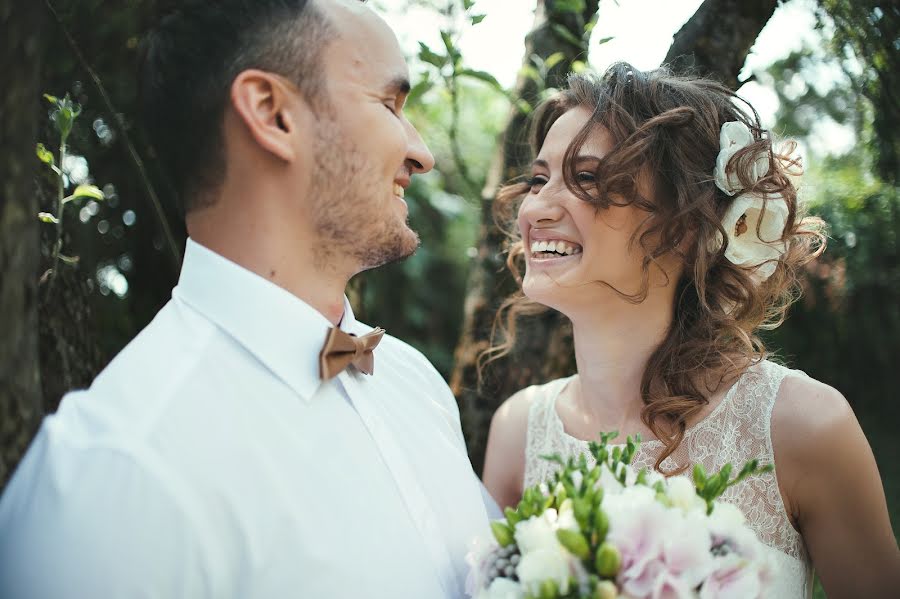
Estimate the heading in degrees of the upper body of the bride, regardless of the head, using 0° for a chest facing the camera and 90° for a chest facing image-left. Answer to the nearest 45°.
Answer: approximately 45°

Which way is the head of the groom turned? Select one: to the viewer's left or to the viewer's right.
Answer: to the viewer's right

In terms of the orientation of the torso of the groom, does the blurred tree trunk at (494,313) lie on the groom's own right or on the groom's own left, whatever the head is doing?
on the groom's own left

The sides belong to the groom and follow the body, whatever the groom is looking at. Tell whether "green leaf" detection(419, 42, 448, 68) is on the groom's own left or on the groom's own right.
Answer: on the groom's own left

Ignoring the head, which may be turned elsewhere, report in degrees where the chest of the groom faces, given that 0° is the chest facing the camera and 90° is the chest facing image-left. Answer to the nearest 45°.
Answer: approximately 315°
